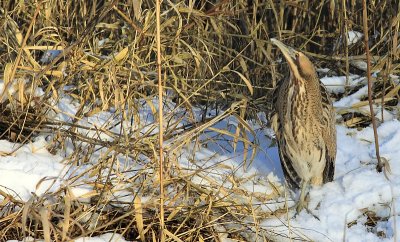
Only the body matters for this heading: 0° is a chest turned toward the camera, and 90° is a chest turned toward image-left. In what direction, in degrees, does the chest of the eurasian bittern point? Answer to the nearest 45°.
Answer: approximately 45°
